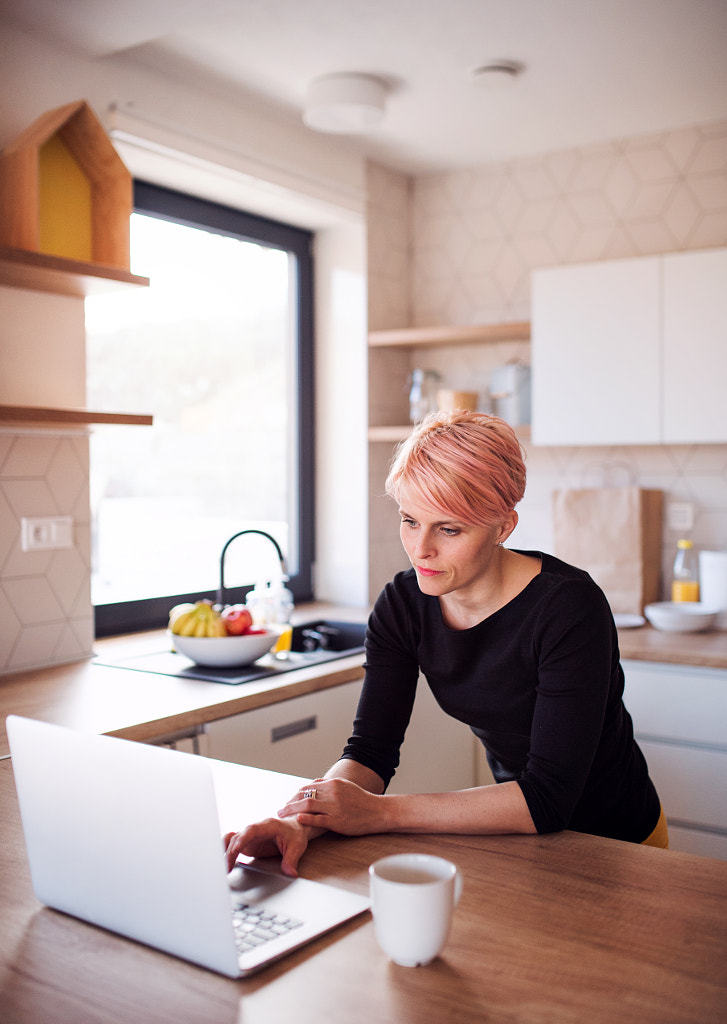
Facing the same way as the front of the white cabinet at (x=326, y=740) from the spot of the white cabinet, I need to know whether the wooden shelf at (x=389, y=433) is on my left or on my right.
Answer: on my left

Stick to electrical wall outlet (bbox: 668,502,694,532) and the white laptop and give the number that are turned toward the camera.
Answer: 1

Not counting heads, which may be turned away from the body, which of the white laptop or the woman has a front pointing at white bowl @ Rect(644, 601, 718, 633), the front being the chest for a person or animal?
the white laptop

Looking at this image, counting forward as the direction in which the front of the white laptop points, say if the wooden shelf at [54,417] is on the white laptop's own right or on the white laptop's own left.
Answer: on the white laptop's own left

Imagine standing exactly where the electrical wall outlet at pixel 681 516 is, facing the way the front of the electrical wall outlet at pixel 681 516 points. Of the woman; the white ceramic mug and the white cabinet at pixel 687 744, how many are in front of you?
3

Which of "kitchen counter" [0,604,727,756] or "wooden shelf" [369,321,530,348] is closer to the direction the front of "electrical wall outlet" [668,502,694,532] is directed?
the kitchen counter

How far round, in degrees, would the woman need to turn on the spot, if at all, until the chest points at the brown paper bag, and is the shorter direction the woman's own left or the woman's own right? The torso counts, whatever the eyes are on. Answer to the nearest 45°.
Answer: approximately 135° to the woman's own right

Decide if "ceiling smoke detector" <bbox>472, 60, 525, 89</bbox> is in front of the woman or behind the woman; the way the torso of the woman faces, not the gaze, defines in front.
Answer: behind

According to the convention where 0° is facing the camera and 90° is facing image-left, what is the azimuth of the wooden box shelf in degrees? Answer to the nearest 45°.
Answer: approximately 315°

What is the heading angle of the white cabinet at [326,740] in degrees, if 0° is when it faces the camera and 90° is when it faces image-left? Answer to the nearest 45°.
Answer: approximately 315°

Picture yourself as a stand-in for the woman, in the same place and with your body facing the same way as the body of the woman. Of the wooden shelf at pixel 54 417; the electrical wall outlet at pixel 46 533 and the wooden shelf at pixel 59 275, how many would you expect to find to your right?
3
